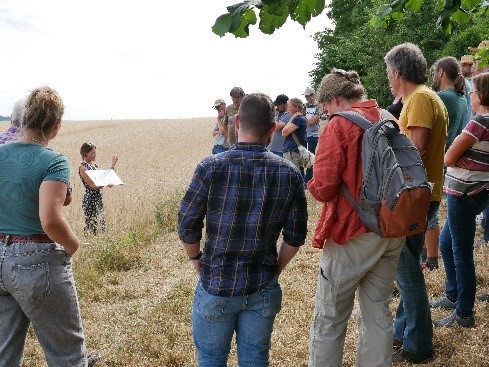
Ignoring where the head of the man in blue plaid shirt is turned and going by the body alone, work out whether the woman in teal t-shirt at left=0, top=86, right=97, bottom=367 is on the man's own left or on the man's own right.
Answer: on the man's own left

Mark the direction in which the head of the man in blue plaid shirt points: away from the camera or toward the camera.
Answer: away from the camera

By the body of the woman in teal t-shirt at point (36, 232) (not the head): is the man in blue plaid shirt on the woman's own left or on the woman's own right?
on the woman's own right

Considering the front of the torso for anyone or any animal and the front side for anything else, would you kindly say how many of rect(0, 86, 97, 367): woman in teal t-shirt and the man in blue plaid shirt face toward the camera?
0

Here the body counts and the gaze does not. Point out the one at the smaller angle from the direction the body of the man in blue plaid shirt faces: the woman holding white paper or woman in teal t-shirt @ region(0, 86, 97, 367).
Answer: the woman holding white paper

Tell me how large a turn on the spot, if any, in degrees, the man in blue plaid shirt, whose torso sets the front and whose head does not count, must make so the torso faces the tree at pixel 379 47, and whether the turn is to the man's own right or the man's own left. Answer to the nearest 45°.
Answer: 0° — they already face it

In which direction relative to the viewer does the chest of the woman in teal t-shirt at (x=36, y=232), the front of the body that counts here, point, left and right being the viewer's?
facing away from the viewer and to the right of the viewer

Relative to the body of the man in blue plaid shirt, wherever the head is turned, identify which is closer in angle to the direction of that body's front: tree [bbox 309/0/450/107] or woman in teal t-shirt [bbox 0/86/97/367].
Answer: the tree

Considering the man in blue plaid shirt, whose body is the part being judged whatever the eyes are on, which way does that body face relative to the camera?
away from the camera

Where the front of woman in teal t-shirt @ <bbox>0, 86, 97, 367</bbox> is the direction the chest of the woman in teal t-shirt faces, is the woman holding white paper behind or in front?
in front

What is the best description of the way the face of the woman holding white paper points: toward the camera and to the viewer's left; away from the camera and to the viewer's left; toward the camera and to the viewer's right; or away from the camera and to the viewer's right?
toward the camera and to the viewer's right
